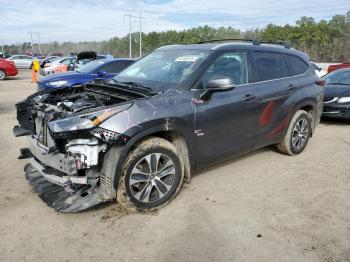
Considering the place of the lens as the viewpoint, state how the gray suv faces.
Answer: facing the viewer and to the left of the viewer

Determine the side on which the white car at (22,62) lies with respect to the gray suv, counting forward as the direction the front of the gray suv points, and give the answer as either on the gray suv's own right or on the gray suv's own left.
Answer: on the gray suv's own right

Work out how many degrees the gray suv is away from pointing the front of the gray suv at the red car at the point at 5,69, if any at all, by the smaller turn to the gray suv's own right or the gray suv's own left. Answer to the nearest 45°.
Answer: approximately 90° to the gray suv's own right

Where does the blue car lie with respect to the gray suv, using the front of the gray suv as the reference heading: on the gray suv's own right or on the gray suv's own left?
on the gray suv's own right

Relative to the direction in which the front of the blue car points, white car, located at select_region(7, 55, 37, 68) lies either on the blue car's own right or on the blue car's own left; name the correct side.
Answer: on the blue car's own right

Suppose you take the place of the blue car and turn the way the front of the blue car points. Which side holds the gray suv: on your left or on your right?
on your left

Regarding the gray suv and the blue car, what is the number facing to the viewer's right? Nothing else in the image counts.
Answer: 0
